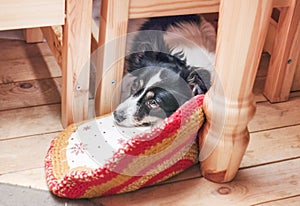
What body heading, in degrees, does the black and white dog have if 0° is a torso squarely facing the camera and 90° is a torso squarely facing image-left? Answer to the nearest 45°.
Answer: approximately 45°
